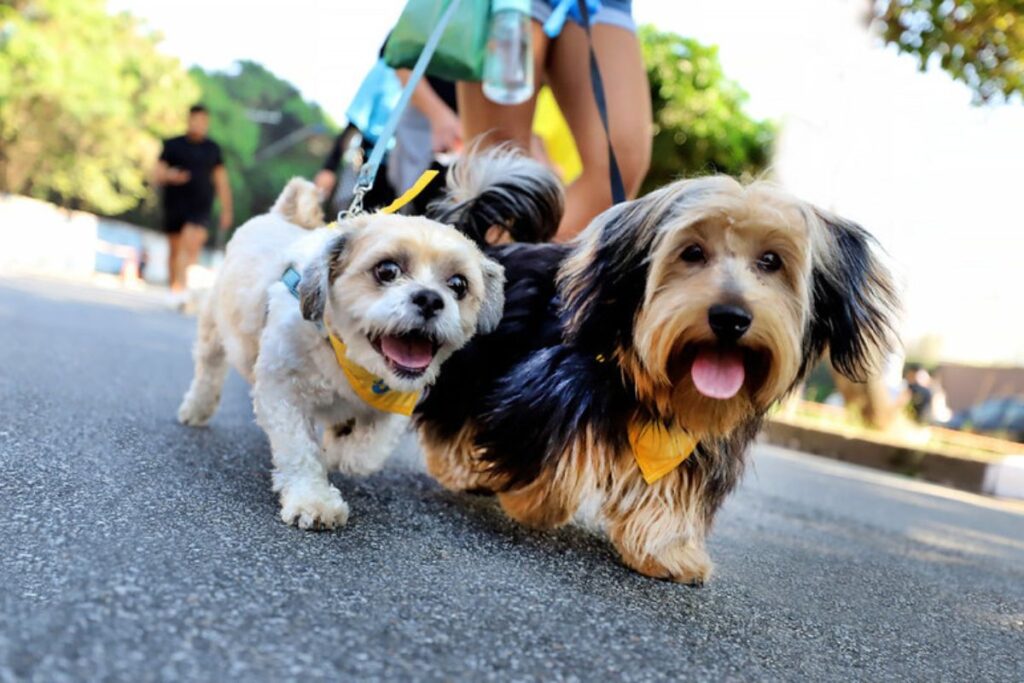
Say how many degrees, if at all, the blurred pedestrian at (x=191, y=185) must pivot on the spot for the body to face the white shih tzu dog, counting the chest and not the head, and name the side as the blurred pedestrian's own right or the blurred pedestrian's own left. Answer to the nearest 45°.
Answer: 0° — they already face it

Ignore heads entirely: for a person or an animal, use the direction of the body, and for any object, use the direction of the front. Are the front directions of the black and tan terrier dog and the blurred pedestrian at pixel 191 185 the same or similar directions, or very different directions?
same or similar directions

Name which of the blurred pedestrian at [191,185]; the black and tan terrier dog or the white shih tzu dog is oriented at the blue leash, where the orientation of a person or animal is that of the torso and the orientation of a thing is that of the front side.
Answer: the blurred pedestrian

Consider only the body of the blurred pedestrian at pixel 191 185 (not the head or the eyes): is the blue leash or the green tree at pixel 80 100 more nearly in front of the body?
the blue leash

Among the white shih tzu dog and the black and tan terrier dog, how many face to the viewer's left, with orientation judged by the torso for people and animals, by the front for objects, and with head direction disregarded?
0

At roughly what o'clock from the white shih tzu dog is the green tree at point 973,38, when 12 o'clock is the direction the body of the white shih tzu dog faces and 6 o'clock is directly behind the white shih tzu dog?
The green tree is roughly at 9 o'clock from the white shih tzu dog.

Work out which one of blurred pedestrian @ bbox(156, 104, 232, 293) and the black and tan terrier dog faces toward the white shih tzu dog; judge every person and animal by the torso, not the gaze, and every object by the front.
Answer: the blurred pedestrian

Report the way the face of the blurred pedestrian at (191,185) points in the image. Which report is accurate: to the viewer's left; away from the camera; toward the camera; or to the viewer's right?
toward the camera

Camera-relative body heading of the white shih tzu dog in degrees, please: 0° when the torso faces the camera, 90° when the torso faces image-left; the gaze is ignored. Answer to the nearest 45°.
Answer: approximately 315°

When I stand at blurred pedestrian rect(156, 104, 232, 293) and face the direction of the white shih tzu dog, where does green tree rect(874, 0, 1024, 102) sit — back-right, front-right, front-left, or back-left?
front-left

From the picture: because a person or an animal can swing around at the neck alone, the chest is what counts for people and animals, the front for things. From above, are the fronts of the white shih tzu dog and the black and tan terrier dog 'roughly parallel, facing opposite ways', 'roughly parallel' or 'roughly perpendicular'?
roughly parallel

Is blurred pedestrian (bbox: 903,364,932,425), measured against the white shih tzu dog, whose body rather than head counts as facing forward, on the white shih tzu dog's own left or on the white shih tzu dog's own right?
on the white shih tzu dog's own left

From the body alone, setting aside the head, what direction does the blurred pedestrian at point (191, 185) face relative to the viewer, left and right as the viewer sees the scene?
facing the viewer

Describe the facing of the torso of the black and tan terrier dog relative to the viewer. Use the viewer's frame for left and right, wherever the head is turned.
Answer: facing the viewer and to the right of the viewer

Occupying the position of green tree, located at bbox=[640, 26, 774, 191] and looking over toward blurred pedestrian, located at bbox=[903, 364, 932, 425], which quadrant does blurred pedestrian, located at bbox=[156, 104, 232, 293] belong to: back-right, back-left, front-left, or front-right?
back-right

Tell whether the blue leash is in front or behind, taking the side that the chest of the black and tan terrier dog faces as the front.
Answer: behind

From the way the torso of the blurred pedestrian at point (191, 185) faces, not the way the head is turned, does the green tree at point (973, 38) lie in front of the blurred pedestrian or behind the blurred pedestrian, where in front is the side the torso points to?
in front

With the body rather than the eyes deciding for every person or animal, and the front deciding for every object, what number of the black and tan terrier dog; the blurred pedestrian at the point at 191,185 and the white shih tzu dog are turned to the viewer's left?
0
